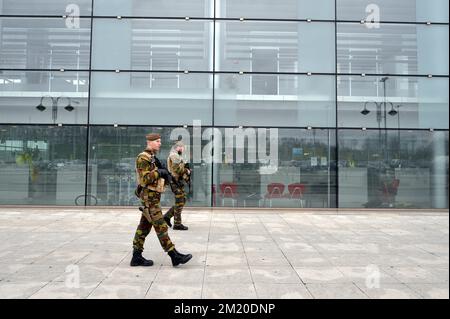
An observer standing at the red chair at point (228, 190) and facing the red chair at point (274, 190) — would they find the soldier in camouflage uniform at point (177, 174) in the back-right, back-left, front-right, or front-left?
back-right

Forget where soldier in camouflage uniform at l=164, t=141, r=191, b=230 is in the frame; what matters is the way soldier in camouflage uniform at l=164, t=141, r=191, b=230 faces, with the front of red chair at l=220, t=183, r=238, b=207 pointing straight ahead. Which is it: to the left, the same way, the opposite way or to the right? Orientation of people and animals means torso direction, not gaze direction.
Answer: to the right
